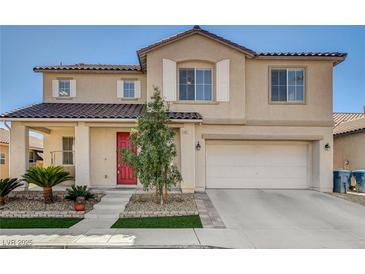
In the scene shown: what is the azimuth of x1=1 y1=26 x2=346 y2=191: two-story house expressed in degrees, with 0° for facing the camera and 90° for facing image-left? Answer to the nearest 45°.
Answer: approximately 0°

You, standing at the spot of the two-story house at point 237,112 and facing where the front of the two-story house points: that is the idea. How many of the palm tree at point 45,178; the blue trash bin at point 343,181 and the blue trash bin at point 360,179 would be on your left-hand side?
2

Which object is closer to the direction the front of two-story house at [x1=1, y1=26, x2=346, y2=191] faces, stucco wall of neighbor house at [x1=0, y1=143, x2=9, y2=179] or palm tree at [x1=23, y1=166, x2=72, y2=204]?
the palm tree

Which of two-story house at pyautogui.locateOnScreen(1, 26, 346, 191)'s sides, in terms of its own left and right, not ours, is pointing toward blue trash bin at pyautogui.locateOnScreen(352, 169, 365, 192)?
left

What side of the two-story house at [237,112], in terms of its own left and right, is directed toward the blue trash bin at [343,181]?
left
